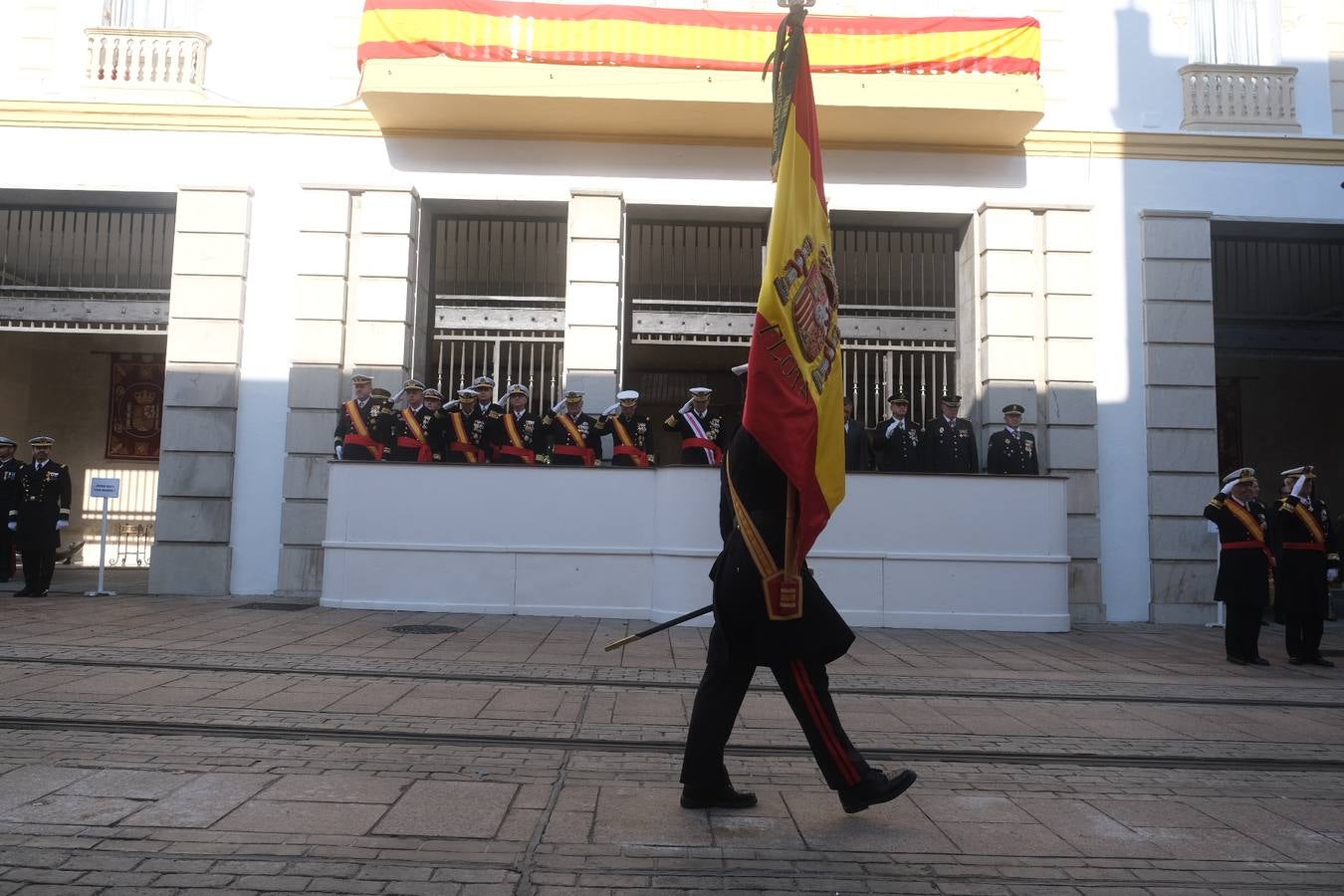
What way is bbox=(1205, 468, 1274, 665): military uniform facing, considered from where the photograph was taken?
facing the viewer and to the right of the viewer

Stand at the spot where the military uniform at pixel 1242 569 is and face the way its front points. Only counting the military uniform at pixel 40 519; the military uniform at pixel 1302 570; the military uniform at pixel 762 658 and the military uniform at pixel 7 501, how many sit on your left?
1

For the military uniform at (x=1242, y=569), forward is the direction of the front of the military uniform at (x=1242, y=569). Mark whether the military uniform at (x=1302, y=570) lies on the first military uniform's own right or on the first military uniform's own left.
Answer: on the first military uniform's own left

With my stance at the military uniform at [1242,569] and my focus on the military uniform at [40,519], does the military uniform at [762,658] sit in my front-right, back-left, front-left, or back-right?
front-left

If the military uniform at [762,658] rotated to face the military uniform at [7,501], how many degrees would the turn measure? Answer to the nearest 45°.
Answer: approximately 135° to its left

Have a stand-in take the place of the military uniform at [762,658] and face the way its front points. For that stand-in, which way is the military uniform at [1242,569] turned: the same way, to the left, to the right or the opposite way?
to the right

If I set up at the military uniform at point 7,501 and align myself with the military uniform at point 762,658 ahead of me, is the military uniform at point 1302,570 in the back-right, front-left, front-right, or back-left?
front-left

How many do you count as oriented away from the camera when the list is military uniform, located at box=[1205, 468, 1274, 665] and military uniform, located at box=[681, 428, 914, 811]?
0

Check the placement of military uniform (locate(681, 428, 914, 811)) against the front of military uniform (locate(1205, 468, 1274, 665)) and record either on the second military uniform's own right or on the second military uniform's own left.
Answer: on the second military uniform's own right

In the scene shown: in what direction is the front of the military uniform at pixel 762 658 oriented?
to the viewer's right
